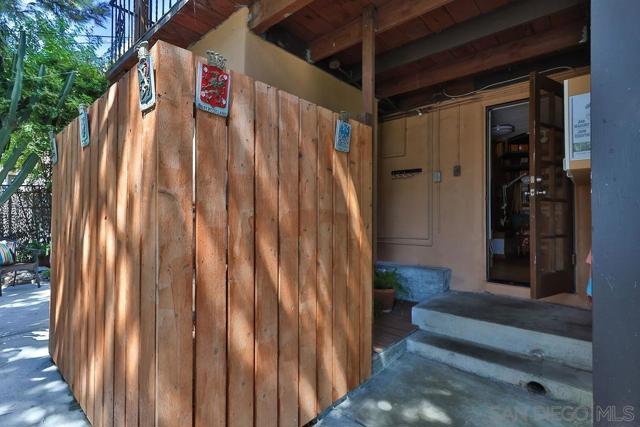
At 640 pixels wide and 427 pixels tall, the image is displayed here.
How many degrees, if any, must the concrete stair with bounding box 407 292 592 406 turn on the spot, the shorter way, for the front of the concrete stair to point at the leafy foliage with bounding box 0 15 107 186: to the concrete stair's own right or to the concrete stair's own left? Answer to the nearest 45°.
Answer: approximately 45° to the concrete stair's own right

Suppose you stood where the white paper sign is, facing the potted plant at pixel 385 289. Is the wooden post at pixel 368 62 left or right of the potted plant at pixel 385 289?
left

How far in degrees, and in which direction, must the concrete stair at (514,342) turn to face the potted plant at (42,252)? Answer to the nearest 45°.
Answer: approximately 45° to its right

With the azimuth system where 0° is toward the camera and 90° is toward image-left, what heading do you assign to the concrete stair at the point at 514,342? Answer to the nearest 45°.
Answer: approximately 45°

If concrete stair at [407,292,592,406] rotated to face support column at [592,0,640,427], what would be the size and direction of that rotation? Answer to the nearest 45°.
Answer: approximately 45° to its left

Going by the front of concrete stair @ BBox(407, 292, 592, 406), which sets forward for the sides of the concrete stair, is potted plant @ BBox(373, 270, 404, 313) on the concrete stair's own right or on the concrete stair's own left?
on the concrete stair's own right
